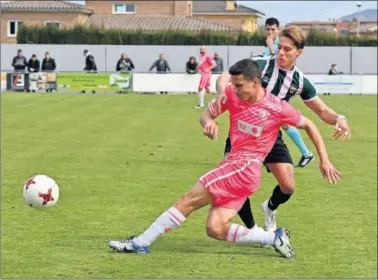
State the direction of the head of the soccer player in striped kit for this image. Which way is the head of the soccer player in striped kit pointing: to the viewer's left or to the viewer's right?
to the viewer's left

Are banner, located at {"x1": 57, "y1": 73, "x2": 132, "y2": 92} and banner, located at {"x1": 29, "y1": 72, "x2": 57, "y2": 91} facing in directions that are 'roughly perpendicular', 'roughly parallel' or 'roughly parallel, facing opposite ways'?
roughly parallel

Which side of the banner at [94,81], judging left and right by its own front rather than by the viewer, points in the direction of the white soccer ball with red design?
front

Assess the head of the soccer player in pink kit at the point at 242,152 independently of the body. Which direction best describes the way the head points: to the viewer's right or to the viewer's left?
to the viewer's left

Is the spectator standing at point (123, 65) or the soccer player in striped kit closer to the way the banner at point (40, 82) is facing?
the soccer player in striped kit

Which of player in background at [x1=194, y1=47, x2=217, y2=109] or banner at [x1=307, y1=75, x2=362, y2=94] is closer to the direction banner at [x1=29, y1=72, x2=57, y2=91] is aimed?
the player in background

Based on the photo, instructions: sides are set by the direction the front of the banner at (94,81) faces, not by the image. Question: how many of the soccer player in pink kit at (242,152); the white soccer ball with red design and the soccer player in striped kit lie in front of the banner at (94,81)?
3

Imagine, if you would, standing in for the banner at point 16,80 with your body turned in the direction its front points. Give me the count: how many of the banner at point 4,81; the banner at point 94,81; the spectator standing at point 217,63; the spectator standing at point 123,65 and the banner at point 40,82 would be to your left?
4

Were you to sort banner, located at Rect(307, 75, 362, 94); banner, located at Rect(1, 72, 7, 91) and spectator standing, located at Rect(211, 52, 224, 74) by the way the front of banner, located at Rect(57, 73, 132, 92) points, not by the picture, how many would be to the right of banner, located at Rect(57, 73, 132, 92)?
1

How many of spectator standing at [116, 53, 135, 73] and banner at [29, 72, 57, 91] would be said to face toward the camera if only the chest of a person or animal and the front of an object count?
2

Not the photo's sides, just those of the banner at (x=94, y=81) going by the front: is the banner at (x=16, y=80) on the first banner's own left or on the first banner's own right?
on the first banner's own right

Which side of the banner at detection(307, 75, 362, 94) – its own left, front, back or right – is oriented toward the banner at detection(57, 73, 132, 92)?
right

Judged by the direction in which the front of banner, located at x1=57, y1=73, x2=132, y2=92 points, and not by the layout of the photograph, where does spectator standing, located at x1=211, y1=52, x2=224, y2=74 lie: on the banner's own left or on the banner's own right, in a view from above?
on the banner's own left

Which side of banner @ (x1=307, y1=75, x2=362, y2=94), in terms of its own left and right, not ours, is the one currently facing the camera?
front

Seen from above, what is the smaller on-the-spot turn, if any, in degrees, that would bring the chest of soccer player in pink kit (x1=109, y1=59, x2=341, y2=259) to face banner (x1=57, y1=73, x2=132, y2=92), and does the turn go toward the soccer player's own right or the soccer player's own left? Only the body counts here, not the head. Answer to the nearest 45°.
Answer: approximately 135° to the soccer player's own right

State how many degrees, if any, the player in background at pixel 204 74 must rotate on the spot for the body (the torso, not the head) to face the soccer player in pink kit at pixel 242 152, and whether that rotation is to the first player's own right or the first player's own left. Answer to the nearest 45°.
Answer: approximately 45° to the first player's own left

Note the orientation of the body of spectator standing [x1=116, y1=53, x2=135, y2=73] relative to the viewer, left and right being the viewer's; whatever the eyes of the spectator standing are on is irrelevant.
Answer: facing the viewer

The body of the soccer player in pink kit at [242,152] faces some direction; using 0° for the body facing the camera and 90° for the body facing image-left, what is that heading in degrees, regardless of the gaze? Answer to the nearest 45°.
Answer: approximately 45°

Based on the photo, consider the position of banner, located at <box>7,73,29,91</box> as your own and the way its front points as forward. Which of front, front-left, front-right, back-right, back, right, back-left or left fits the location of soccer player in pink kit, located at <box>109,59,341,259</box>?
front

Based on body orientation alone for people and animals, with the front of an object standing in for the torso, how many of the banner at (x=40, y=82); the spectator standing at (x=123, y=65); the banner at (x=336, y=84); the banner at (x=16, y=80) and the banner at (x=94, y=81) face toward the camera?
5

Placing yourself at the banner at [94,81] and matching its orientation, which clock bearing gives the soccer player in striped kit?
The soccer player in striped kit is roughly at 12 o'clock from the banner.
